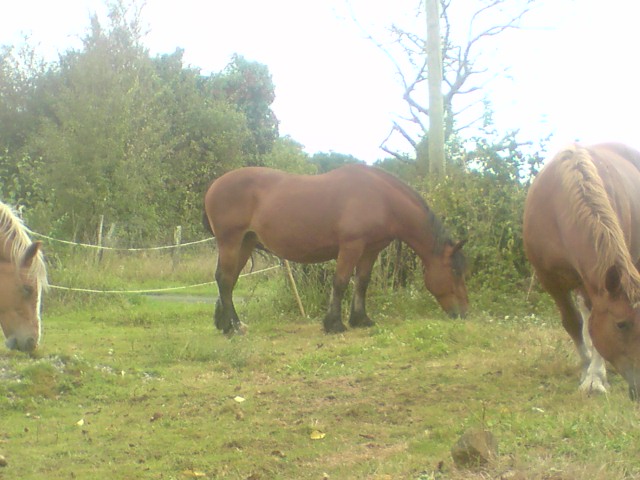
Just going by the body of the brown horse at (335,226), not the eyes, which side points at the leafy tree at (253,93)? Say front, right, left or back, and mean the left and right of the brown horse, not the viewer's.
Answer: left

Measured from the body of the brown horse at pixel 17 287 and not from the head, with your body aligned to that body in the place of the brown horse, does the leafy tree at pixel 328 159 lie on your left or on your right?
on your left

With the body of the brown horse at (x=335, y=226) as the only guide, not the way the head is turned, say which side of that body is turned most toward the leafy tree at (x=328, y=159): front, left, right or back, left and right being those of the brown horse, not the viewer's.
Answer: left

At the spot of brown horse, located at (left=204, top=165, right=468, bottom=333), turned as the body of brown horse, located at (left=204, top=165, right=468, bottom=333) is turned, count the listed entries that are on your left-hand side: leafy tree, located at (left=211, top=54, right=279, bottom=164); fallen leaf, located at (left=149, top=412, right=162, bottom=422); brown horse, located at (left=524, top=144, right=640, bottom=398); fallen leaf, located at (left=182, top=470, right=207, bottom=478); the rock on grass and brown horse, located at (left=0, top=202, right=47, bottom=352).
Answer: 1

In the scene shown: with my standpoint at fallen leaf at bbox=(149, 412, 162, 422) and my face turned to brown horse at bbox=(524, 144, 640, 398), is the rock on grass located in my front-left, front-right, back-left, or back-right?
front-right

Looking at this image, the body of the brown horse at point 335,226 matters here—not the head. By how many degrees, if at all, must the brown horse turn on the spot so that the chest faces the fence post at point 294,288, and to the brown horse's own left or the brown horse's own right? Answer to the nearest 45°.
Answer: approximately 90° to the brown horse's own left

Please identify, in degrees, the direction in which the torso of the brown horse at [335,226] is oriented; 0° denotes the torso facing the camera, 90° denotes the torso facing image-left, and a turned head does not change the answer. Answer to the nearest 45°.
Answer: approximately 270°

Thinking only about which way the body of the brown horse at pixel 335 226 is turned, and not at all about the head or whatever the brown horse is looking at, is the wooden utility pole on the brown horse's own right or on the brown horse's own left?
on the brown horse's own left
